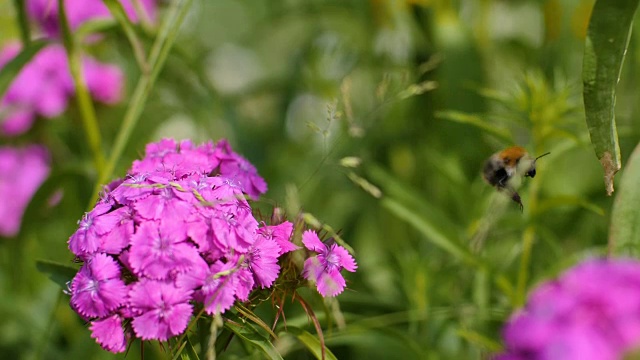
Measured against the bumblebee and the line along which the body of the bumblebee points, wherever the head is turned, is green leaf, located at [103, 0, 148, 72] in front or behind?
behind

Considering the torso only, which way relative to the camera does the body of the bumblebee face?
to the viewer's right

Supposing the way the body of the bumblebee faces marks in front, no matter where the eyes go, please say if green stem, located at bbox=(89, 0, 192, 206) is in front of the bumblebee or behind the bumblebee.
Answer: behind

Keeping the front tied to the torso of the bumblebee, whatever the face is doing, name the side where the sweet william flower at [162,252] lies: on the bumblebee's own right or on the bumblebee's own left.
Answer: on the bumblebee's own right

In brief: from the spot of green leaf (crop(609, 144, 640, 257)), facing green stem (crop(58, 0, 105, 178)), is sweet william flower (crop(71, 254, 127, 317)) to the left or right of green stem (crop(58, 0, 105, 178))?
left

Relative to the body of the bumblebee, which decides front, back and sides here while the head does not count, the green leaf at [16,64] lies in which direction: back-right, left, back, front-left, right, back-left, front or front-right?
back

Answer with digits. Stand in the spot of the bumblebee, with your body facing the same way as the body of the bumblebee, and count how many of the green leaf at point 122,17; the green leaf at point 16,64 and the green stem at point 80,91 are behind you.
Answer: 3

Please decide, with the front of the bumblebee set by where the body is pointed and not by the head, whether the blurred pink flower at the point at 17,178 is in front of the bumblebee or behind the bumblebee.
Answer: behind

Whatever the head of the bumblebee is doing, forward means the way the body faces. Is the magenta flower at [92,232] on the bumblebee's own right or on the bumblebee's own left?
on the bumblebee's own right
